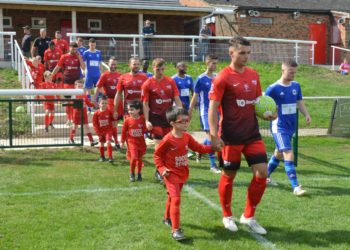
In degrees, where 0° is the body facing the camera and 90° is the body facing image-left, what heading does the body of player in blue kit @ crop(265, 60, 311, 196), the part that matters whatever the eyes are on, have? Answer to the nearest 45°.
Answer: approximately 315°

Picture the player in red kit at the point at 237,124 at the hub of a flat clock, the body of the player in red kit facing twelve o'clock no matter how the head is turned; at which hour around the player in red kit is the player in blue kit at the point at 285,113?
The player in blue kit is roughly at 8 o'clock from the player in red kit.

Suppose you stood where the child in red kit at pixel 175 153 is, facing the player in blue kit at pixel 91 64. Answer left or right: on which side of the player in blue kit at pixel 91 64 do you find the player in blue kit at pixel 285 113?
right

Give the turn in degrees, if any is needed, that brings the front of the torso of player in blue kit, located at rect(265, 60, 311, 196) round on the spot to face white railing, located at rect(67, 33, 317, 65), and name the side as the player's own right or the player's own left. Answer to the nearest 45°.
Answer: approximately 135° to the player's own left

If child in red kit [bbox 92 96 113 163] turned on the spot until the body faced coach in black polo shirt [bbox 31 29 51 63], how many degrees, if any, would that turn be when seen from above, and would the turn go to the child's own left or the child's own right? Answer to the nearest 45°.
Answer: approximately 180°

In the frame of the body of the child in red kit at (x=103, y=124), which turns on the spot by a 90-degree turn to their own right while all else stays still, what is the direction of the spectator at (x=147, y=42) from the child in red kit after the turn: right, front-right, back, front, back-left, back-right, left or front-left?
right
